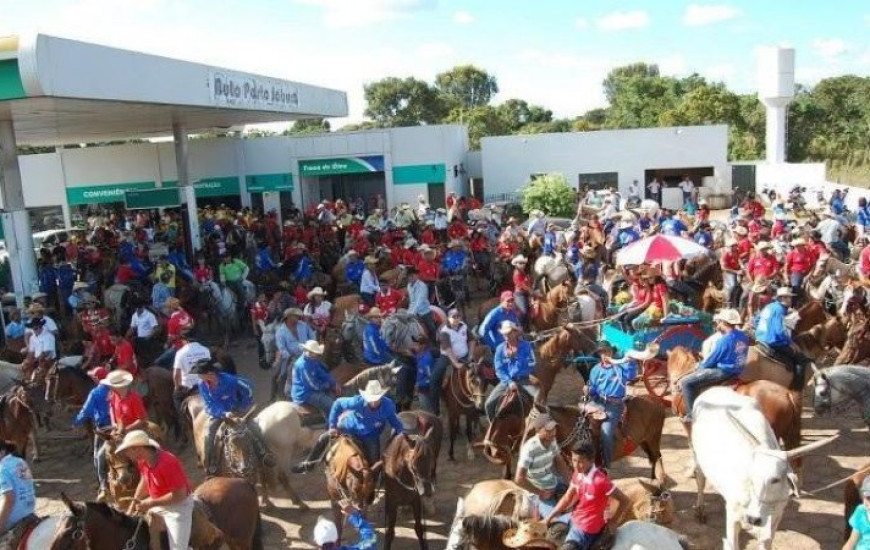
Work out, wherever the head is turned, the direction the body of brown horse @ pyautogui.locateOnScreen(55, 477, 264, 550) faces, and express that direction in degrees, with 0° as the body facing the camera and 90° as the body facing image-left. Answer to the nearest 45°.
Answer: approximately 90°

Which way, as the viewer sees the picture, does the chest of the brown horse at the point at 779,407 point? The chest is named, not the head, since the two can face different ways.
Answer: to the viewer's left

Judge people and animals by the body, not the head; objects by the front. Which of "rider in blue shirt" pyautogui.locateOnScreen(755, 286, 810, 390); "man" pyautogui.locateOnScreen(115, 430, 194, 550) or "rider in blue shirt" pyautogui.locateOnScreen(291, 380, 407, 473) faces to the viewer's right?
"rider in blue shirt" pyautogui.locateOnScreen(755, 286, 810, 390)

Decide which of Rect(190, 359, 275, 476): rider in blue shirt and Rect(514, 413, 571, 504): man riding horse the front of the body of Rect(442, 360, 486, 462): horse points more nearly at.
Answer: the man riding horse

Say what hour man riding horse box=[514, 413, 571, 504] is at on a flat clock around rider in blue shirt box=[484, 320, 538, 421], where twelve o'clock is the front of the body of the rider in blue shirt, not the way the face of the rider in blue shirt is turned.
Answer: The man riding horse is roughly at 12 o'clock from the rider in blue shirt.

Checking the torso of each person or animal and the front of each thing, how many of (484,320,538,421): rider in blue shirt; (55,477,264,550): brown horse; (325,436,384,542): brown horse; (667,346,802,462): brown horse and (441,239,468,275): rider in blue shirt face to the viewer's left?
2

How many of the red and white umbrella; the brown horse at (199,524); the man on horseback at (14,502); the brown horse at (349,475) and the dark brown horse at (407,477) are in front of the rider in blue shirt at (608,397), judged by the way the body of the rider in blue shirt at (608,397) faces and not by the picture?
4

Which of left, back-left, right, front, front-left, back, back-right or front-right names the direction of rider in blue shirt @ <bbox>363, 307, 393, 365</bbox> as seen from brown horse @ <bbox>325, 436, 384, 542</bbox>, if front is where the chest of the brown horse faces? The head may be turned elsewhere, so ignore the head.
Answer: back-left

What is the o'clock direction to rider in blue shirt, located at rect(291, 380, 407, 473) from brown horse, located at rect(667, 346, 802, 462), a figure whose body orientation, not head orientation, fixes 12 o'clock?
The rider in blue shirt is roughly at 11 o'clock from the brown horse.

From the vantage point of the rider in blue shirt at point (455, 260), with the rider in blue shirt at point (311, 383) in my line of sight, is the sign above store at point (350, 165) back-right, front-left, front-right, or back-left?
back-right

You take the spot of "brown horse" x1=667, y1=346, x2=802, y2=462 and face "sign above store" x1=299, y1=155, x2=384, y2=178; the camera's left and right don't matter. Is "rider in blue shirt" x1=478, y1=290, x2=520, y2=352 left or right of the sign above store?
left
